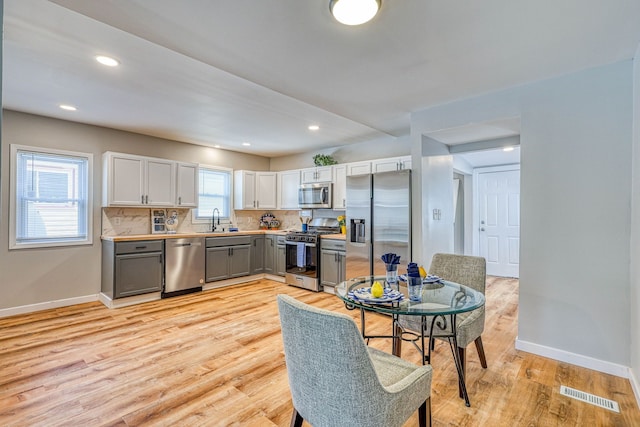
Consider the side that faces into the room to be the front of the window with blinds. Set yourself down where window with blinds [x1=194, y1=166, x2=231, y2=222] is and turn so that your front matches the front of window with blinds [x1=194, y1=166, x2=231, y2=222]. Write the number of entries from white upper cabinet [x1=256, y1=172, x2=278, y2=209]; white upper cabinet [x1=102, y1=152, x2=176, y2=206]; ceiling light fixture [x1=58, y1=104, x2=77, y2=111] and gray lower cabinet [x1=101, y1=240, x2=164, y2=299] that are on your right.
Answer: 3

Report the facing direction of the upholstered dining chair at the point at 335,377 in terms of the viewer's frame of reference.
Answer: facing away from the viewer and to the right of the viewer

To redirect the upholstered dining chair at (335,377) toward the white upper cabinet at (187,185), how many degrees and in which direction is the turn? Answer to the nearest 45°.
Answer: approximately 90° to its left

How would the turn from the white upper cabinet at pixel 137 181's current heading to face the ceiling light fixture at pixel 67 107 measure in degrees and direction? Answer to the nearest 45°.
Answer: approximately 90° to its right

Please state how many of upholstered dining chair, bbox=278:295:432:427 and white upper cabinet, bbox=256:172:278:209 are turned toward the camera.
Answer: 1
